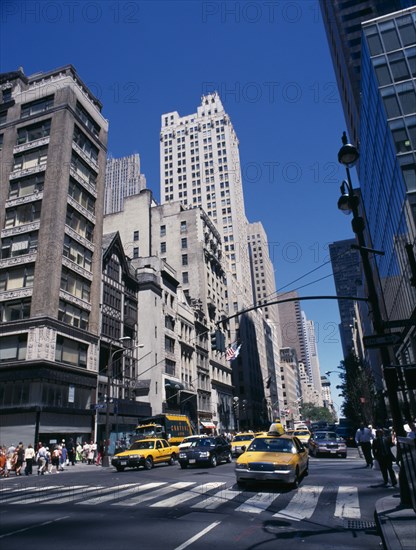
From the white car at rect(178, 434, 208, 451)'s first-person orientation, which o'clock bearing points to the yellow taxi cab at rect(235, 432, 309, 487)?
The yellow taxi cab is roughly at 10 o'clock from the white car.

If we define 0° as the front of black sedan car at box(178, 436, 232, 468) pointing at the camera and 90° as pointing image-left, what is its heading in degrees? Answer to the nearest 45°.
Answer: approximately 45°

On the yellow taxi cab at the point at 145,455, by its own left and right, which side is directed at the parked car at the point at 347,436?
back

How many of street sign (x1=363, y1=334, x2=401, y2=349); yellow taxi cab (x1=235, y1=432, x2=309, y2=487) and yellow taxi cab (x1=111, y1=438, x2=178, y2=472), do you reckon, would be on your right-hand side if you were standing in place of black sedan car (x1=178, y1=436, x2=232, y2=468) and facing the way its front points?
1

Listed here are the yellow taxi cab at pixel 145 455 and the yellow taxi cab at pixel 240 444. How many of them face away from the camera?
0

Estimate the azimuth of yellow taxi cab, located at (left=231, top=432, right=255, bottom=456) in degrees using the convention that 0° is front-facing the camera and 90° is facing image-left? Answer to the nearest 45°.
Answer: approximately 45°
